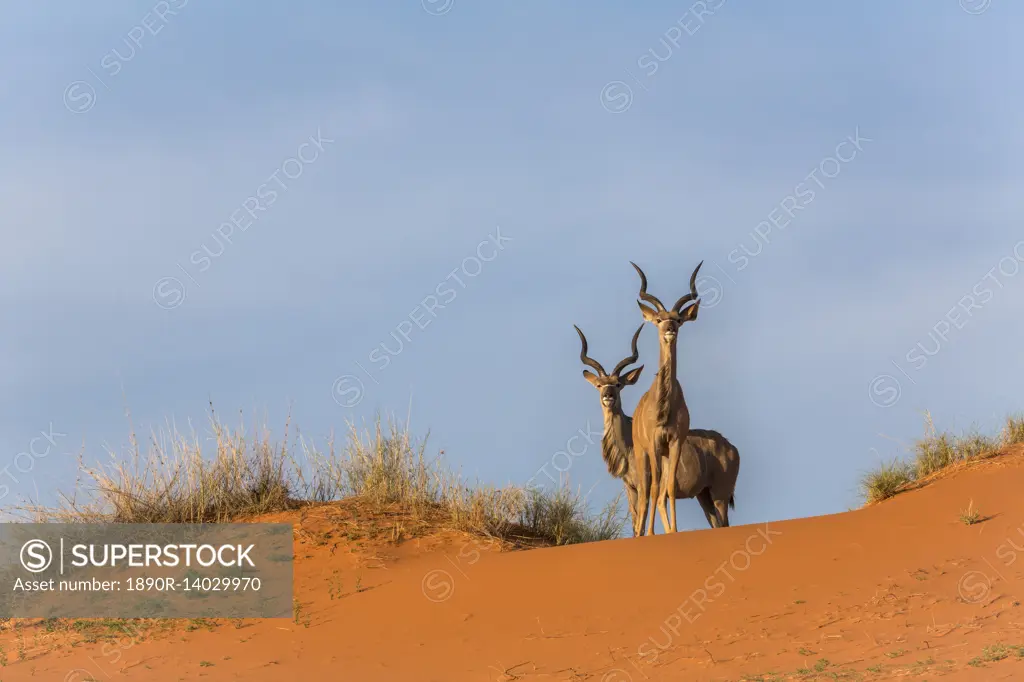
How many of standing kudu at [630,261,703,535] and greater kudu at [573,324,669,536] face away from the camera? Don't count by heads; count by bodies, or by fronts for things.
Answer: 0

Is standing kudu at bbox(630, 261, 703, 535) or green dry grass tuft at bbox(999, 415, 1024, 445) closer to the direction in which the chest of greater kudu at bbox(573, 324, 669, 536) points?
the standing kudu

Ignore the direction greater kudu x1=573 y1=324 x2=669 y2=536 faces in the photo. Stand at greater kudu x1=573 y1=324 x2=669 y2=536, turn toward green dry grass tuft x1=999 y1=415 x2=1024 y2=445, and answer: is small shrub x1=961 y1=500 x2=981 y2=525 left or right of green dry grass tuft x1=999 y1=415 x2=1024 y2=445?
right

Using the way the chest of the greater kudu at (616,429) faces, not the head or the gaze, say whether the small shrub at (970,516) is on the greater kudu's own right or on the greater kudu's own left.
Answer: on the greater kudu's own left

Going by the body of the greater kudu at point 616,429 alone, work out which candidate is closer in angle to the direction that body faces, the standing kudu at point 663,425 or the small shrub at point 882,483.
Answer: the standing kudu

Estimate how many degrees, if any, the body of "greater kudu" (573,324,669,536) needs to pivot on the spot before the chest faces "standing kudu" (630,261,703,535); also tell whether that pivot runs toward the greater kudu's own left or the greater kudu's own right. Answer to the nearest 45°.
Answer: approximately 45° to the greater kudu's own left

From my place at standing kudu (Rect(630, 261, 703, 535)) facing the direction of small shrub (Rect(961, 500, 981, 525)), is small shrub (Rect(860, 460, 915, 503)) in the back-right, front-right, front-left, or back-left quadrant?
front-left

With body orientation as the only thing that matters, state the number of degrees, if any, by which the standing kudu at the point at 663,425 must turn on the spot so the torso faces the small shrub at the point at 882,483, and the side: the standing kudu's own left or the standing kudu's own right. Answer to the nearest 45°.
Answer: approximately 135° to the standing kudu's own left

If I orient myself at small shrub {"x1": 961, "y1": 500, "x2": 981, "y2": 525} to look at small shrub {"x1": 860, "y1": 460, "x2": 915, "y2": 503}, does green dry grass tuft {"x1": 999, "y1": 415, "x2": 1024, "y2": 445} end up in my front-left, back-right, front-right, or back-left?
front-right

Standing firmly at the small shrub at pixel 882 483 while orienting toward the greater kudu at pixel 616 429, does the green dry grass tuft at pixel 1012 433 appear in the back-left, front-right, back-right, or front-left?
back-right

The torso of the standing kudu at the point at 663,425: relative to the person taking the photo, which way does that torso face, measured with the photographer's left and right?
facing the viewer

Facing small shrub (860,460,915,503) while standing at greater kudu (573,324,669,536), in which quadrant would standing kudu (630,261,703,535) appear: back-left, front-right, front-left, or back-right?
front-right
